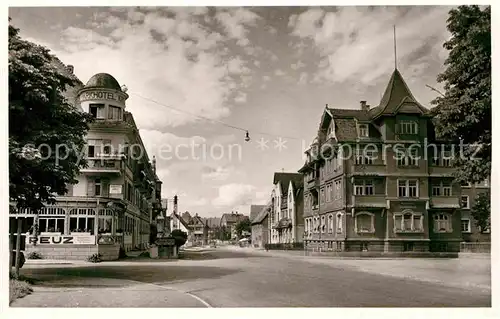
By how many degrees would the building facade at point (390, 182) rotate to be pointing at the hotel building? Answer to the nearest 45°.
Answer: approximately 45° to its right

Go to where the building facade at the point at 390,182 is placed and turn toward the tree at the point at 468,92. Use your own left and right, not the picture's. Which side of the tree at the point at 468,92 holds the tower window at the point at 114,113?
right

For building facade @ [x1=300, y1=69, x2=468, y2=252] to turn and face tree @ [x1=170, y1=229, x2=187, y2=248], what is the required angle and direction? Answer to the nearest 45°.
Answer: approximately 135° to its right

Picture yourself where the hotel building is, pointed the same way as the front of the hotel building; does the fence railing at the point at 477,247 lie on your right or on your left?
on your left

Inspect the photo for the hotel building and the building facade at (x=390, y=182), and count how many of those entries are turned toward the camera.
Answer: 2

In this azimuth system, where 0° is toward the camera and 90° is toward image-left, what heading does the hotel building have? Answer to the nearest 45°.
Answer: approximately 0°

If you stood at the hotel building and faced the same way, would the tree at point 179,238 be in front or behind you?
behind

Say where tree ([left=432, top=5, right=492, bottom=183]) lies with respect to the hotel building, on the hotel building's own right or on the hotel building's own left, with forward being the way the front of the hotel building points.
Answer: on the hotel building's own left
